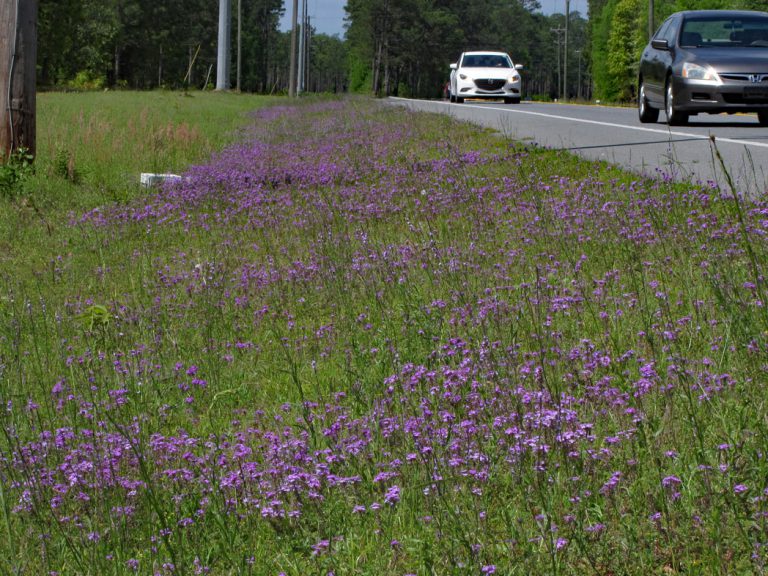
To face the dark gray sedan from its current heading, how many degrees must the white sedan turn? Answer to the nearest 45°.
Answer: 0° — it already faces it

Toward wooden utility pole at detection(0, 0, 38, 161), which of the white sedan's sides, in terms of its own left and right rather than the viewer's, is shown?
front

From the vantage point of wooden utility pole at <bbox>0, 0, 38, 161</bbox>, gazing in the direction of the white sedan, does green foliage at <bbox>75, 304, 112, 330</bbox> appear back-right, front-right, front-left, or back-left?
back-right

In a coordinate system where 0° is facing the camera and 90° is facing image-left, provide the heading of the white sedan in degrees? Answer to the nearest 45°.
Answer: approximately 0°

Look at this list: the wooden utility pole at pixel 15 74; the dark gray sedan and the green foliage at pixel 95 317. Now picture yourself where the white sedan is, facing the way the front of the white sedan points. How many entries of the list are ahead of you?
3

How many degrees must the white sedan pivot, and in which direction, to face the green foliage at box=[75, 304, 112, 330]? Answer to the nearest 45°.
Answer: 0° — it already faces it
